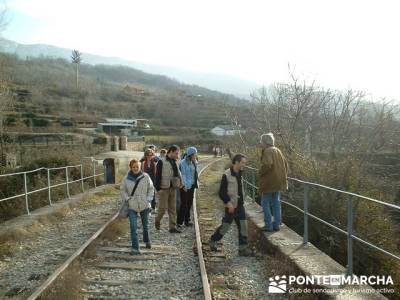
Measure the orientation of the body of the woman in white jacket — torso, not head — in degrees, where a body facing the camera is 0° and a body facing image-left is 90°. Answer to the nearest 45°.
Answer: approximately 0°

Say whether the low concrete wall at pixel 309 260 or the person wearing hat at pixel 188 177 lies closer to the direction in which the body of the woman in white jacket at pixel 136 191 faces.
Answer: the low concrete wall

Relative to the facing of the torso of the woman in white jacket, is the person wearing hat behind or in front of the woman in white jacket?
behind

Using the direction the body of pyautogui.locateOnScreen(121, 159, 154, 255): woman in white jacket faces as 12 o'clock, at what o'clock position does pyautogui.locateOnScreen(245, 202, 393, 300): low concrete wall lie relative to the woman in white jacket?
The low concrete wall is roughly at 10 o'clock from the woman in white jacket.
